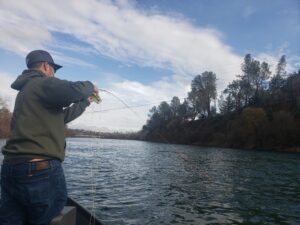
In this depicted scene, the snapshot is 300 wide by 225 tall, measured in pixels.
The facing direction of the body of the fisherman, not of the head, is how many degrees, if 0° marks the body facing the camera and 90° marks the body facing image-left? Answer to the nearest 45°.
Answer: approximately 225°

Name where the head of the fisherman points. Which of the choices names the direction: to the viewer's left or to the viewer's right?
to the viewer's right
